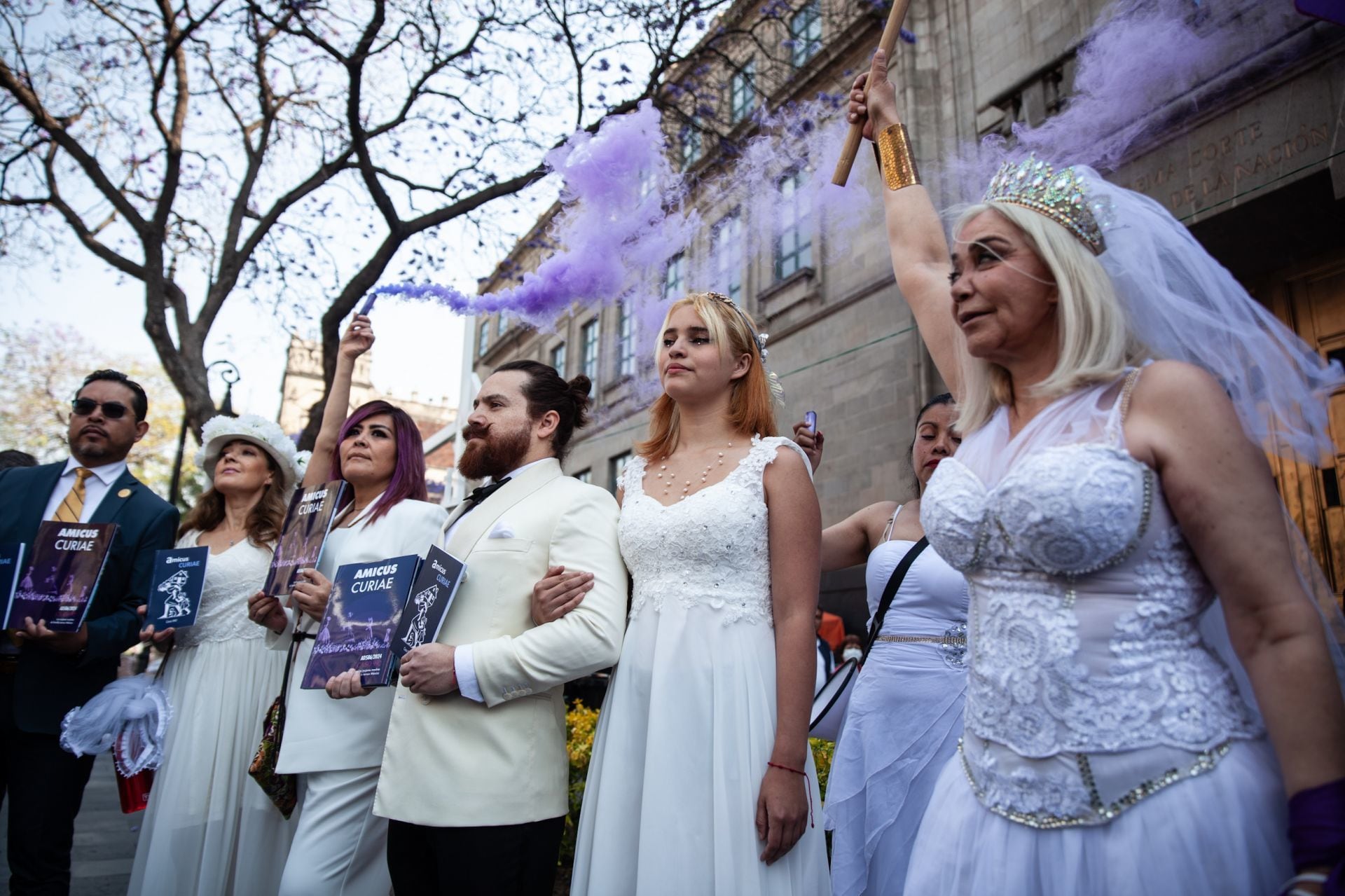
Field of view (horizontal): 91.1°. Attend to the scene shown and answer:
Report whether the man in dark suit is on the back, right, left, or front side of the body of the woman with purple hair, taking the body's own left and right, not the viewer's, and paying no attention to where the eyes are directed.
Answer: right

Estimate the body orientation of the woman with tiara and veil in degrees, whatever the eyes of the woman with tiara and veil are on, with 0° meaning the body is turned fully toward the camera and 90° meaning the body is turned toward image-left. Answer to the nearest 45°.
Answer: approximately 45°

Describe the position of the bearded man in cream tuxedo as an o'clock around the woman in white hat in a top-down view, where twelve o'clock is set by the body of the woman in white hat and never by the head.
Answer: The bearded man in cream tuxedo is roughly at 10 o'clock from the woman in white hat.

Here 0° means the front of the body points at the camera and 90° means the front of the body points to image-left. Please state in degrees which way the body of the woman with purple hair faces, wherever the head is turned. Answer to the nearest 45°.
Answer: approximately 45°

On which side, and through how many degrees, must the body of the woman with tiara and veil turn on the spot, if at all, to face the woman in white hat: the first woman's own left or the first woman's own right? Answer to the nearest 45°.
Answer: approximately 45° to the first woman's own right

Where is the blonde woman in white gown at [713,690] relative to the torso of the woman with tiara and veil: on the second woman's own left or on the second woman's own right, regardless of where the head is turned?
on the second woman's own right

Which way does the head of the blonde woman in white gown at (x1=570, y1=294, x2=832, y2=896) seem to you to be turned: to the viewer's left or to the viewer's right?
to the viewer's left

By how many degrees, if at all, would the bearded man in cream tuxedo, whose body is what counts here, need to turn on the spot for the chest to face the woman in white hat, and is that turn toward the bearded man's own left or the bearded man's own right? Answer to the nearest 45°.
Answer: approximately 90° to the bearded man's own right

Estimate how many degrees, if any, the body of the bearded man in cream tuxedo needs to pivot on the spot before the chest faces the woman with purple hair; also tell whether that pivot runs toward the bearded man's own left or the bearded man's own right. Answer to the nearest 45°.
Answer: approximately 90° to the bearded man's own right
